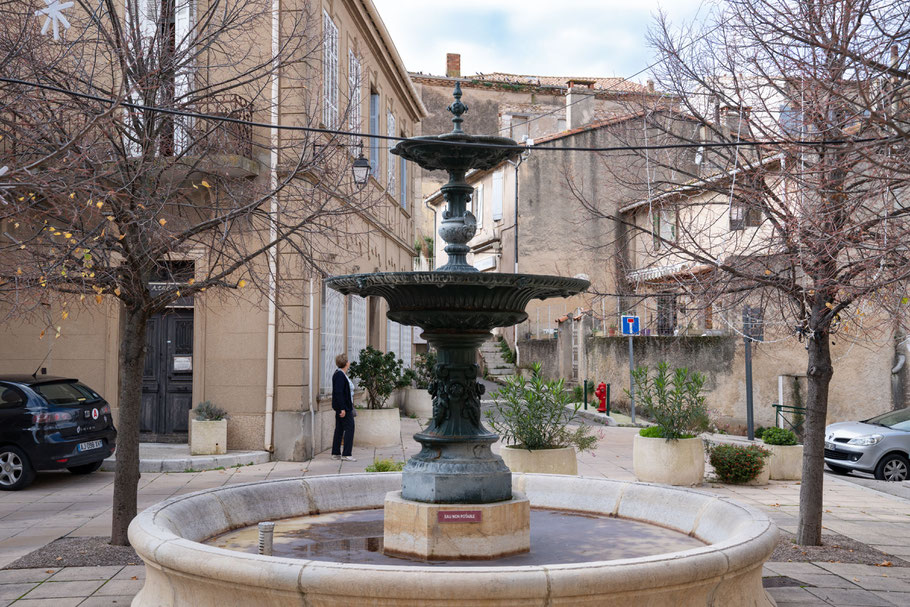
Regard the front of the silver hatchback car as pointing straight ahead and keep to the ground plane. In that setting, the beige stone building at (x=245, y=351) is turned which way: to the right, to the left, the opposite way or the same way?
to the left

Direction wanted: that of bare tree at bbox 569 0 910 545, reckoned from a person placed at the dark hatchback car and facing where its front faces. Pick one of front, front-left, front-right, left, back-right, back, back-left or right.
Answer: back

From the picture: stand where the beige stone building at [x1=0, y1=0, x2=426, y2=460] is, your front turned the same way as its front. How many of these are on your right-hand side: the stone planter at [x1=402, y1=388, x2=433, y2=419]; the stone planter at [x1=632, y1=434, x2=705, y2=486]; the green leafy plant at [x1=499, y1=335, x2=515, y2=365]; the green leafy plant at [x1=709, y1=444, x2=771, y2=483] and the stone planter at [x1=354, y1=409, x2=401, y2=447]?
0

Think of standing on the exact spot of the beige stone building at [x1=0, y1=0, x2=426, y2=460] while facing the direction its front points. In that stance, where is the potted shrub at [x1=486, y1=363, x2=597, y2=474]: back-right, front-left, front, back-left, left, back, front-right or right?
front-left

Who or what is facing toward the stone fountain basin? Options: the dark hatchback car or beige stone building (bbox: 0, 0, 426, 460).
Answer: the beige stone building

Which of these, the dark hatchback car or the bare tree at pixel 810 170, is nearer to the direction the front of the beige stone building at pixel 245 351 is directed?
the bare tree

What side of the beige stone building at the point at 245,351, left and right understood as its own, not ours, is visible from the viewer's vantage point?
front

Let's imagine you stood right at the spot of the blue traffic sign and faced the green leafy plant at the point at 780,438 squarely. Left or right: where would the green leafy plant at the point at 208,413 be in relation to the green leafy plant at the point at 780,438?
right

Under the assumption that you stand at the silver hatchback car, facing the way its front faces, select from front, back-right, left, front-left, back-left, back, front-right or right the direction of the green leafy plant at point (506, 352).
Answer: right

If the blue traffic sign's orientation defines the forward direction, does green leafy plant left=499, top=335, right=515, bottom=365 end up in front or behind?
behind

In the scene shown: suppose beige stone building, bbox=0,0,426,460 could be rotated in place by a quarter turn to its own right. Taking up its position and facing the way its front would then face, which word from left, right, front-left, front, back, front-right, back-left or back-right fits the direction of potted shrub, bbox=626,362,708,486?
back-left

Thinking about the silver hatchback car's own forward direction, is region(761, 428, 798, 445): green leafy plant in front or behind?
in front

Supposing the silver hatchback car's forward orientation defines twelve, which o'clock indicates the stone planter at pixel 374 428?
The stone planter is roughly at 1 o'clock from the silver hatchback car.

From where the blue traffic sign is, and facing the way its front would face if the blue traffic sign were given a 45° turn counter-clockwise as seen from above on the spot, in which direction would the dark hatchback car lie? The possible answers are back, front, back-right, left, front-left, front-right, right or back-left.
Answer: right

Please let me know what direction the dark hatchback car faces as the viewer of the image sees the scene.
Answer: facing away from the viewer and to the left of the viewer

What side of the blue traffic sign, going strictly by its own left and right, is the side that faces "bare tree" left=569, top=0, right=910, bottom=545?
front

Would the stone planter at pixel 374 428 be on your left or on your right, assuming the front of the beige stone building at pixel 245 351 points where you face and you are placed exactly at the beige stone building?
on your left

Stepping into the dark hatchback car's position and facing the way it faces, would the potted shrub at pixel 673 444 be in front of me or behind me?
behind

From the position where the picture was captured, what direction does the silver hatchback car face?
facing the viewer and to the left of the viewer

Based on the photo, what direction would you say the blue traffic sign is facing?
toward the camera

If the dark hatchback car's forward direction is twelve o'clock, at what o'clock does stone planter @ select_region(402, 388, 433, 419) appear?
The stone planter is roughly at 3 o'clock from the dark hatchback car.
